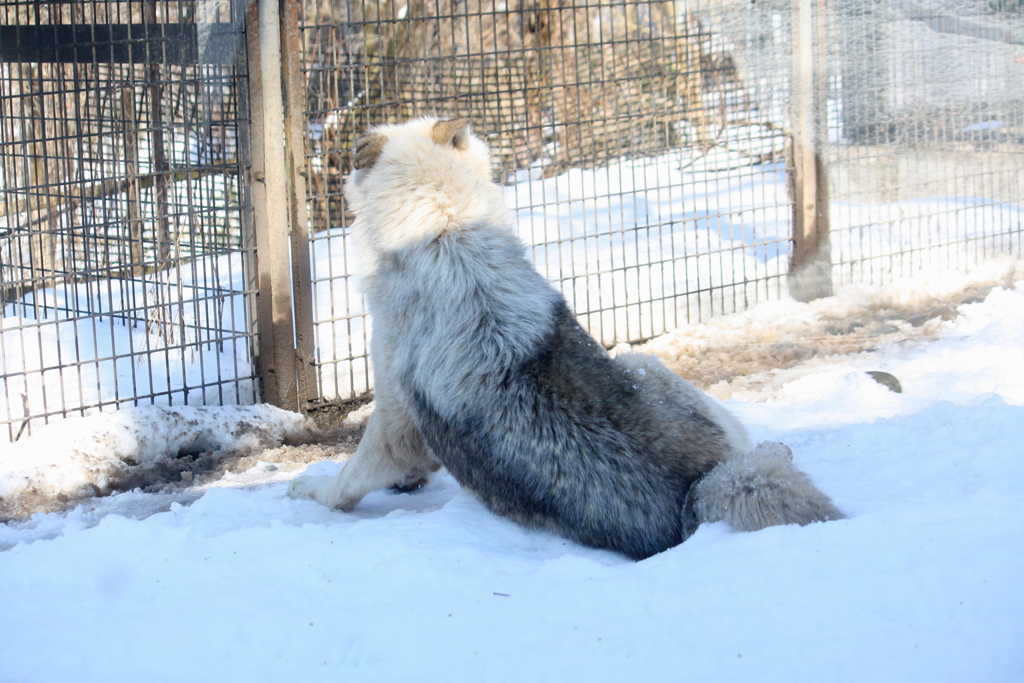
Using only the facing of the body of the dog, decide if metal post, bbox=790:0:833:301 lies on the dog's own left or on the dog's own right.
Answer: on the dog's own right

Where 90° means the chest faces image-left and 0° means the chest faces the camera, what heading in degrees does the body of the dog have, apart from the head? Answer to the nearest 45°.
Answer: approximately 135°
